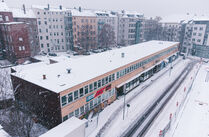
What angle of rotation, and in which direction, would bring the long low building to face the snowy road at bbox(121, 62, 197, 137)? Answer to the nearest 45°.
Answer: approximately 45° to its left

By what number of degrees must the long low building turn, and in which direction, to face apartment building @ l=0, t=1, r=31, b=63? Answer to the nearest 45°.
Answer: approximately 180°

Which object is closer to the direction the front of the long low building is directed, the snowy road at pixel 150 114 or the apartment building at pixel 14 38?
the snowy road

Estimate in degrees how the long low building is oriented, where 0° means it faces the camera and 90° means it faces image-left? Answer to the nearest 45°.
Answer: approximately 315°
